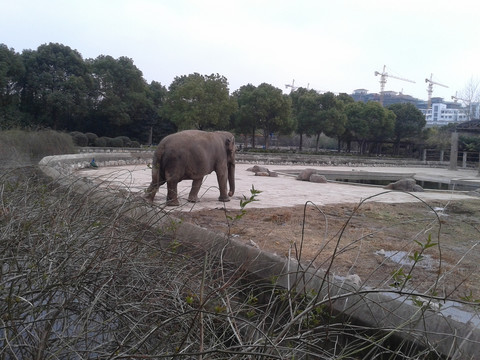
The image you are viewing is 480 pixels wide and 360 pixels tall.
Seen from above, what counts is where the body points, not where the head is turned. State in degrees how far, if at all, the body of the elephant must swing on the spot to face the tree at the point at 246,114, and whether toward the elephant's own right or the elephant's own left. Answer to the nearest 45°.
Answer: approximately 45° to the elephant's own left

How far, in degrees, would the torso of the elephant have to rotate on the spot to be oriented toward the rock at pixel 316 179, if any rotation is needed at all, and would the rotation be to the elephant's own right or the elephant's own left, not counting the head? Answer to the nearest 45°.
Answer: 0° — it already faces it

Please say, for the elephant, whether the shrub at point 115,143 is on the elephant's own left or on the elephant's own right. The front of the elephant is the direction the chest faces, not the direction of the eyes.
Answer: on the elephant's own left

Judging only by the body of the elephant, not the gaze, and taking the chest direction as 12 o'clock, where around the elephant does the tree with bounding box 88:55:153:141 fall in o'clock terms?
The tree is roughly at 10 o'clock from the elephant.

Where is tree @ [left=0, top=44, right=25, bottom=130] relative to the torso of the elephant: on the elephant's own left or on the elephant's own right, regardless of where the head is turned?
on the elephant's own left

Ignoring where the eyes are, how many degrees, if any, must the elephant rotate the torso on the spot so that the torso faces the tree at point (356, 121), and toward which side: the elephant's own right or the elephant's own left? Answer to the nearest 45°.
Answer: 0° — it already faces it

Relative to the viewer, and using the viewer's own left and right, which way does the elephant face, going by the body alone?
facing away from the viewer and to the right of the viewer

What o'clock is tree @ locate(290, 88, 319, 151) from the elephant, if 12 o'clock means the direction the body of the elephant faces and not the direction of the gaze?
The tree is roughly at 11 o'clock from the elephant.

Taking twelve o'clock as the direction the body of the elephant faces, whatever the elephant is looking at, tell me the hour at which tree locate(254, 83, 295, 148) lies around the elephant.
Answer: The tree is roughly at 11 o'clock from the elephant.
